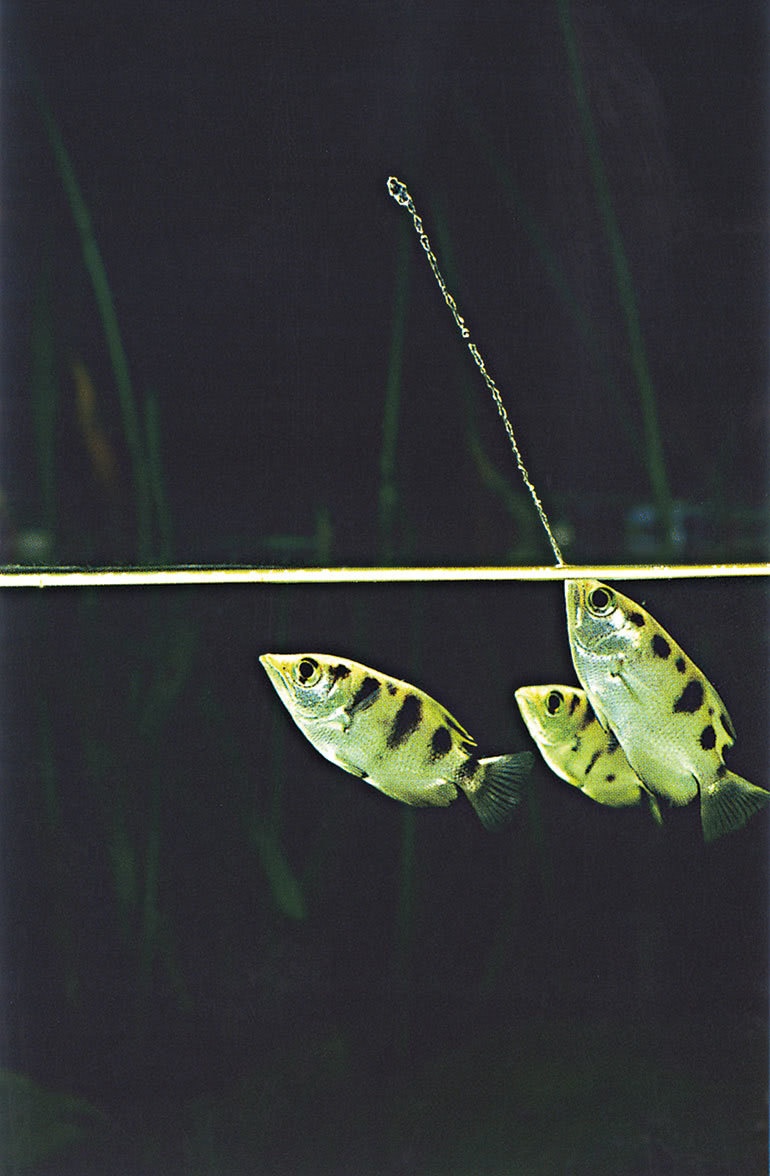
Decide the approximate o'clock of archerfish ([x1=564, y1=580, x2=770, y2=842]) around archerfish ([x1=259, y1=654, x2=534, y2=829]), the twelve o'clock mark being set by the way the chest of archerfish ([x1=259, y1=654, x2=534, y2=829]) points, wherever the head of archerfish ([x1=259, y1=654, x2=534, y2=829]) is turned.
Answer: archerfish ([x1=564, y1=580, x2=770, y2=842]) is roughly at 6 o'clock from archerfish ([x1=259, y1=654, x2=534, y2=829]).

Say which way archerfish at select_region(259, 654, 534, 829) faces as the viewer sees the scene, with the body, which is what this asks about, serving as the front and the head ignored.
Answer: to the viewer's left
